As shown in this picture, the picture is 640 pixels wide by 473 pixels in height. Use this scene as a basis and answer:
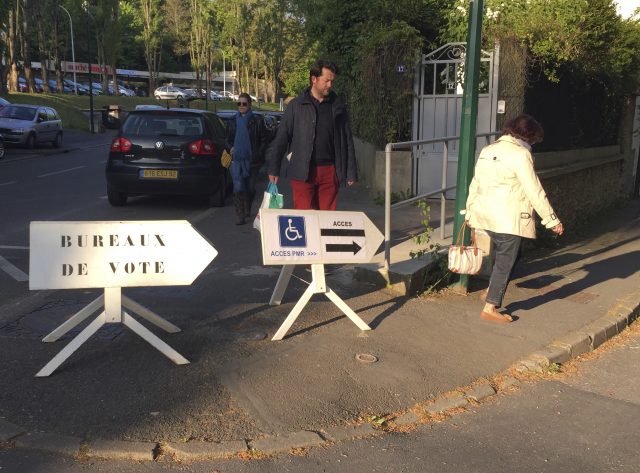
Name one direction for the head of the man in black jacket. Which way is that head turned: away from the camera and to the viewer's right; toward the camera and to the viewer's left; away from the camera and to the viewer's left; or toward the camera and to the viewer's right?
toward the camera and to the viewer's right

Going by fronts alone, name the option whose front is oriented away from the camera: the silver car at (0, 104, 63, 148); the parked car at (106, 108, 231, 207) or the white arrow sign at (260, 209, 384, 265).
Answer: the parked car

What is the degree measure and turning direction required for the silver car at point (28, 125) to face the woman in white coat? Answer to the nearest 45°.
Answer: approximately 45° to its left

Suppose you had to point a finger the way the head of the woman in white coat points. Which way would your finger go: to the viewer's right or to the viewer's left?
to the viewer's right

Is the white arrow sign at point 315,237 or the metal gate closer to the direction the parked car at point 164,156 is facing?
the metal gate

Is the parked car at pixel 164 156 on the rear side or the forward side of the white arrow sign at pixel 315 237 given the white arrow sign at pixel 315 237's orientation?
on the rear side

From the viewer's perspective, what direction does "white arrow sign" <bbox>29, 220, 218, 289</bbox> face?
toward the camera

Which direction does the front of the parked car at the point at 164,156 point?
away from the camera

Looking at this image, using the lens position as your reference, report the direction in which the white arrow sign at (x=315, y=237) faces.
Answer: facing the viewer

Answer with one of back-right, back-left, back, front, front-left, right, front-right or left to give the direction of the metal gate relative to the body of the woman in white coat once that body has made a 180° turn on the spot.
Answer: back-right

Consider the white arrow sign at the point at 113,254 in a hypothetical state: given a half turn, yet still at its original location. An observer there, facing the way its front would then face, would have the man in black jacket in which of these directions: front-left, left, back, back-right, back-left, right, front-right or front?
front-right

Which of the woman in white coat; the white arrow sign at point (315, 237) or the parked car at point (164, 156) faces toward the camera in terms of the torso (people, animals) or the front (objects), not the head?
the white arrow sign

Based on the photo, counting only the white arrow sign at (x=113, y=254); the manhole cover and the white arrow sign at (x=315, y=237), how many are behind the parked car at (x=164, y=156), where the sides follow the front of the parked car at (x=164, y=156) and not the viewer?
3

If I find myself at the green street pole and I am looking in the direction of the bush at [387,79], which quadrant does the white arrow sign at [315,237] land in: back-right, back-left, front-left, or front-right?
back-left

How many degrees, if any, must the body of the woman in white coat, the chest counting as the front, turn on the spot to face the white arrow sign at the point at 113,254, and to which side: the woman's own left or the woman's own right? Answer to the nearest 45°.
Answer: approximately 180°
